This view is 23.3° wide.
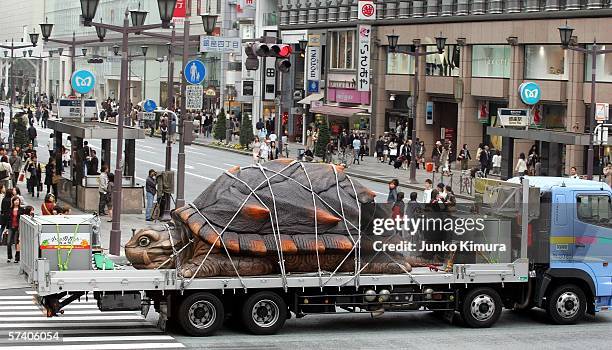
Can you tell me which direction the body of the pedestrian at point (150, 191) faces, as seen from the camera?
to the viewer's right

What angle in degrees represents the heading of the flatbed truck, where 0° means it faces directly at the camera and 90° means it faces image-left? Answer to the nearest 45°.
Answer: approximately 270°

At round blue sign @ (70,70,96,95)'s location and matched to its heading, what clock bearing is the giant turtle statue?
The giant turtle statue is roughly at 12 o'clock from the round blue sign.

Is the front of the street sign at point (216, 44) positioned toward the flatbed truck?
yes

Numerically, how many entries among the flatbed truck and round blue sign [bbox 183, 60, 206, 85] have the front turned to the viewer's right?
1

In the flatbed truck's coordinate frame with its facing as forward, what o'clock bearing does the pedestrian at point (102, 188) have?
The pedestrian is roughly at 8 o'clock from the flatbed truck.

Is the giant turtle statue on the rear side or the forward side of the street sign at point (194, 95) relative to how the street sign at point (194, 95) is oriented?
on the forward side

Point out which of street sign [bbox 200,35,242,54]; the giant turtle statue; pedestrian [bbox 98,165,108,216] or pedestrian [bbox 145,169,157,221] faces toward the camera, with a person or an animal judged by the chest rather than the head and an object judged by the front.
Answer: the street sign

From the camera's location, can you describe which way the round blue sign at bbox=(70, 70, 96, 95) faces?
facing the viewer

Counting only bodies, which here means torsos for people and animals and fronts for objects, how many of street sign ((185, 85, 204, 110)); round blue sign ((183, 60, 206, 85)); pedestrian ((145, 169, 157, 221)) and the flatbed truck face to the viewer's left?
0

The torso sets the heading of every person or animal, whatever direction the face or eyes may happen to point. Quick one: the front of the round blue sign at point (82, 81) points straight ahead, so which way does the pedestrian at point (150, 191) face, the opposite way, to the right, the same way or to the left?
to the left

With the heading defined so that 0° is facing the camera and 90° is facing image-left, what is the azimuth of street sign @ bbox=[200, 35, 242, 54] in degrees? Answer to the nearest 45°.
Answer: approximately 0°

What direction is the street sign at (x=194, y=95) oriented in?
toward the camera

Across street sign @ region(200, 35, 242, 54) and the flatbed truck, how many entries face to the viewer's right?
1

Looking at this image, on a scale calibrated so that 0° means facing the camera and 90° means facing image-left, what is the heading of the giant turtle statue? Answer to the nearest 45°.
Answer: approximately 90°
